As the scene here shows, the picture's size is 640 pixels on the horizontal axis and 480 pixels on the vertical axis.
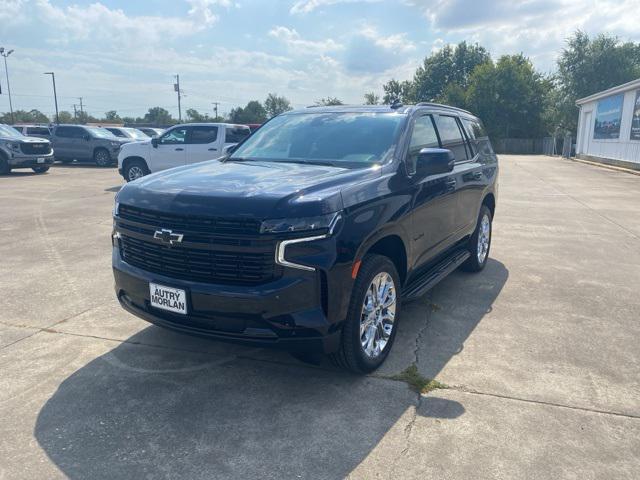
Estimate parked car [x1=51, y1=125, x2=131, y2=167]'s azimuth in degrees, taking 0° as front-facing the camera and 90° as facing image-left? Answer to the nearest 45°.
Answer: approximately 315°

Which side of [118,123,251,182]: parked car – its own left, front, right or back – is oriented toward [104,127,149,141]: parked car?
right

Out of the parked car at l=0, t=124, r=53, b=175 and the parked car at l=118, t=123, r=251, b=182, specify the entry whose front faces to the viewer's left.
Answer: the parked car at l=118, t=123, r=251, b=182

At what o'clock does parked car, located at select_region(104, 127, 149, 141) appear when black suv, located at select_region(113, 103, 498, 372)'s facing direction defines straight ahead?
The parked car is roughly at 4 o'clock from the black suv.

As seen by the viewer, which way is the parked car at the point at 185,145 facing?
to the viewer's left

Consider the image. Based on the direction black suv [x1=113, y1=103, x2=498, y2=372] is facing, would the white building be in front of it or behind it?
behind

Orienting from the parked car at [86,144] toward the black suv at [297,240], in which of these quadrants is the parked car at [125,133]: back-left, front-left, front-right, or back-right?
back-left

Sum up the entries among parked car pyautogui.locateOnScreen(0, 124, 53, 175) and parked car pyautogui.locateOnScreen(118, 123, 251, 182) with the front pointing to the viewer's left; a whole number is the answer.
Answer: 1

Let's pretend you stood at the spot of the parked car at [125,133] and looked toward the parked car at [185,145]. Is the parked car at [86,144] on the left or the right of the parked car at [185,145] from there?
right

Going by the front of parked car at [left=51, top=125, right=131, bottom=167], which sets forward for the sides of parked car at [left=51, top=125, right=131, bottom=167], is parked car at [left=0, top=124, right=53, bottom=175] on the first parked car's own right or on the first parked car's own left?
on the first parked car's own right

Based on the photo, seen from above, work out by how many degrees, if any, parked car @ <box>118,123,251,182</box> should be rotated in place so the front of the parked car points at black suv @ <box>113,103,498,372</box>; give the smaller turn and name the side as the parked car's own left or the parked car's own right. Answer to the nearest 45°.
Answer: approximately 90° to the parked car's own left

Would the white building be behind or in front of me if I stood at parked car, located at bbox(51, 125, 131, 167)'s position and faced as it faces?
in front

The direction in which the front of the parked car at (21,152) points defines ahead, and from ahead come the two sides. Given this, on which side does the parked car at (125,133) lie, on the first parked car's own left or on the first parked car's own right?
on the first parked car's own left

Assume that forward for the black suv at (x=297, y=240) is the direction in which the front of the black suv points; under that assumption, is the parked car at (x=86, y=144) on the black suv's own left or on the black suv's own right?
on the black suv's own right
